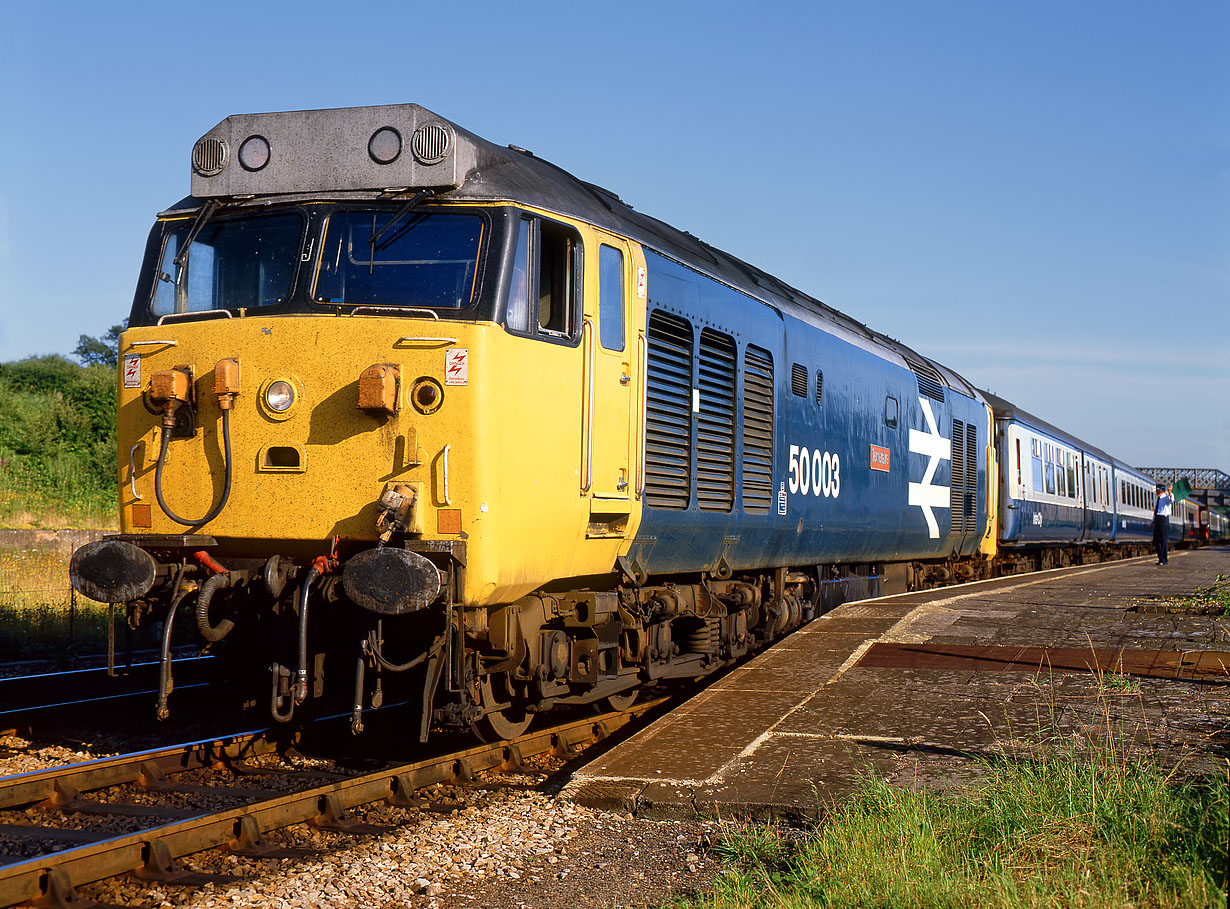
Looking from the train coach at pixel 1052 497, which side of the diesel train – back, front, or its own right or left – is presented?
back

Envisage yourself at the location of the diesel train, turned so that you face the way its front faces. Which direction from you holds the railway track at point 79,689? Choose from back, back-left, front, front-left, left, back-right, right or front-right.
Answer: right

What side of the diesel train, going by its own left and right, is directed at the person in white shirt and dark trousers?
back

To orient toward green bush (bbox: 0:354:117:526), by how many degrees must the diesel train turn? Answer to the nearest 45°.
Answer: approximately 90° to its right

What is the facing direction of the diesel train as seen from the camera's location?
facing the viewer and to the left of the viewer

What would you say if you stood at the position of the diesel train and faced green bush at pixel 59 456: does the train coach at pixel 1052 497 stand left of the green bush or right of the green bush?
right
